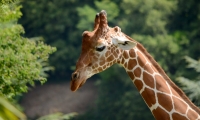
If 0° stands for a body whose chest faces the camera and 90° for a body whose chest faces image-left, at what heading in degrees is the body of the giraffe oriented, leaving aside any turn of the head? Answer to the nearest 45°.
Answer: approximately 90°
